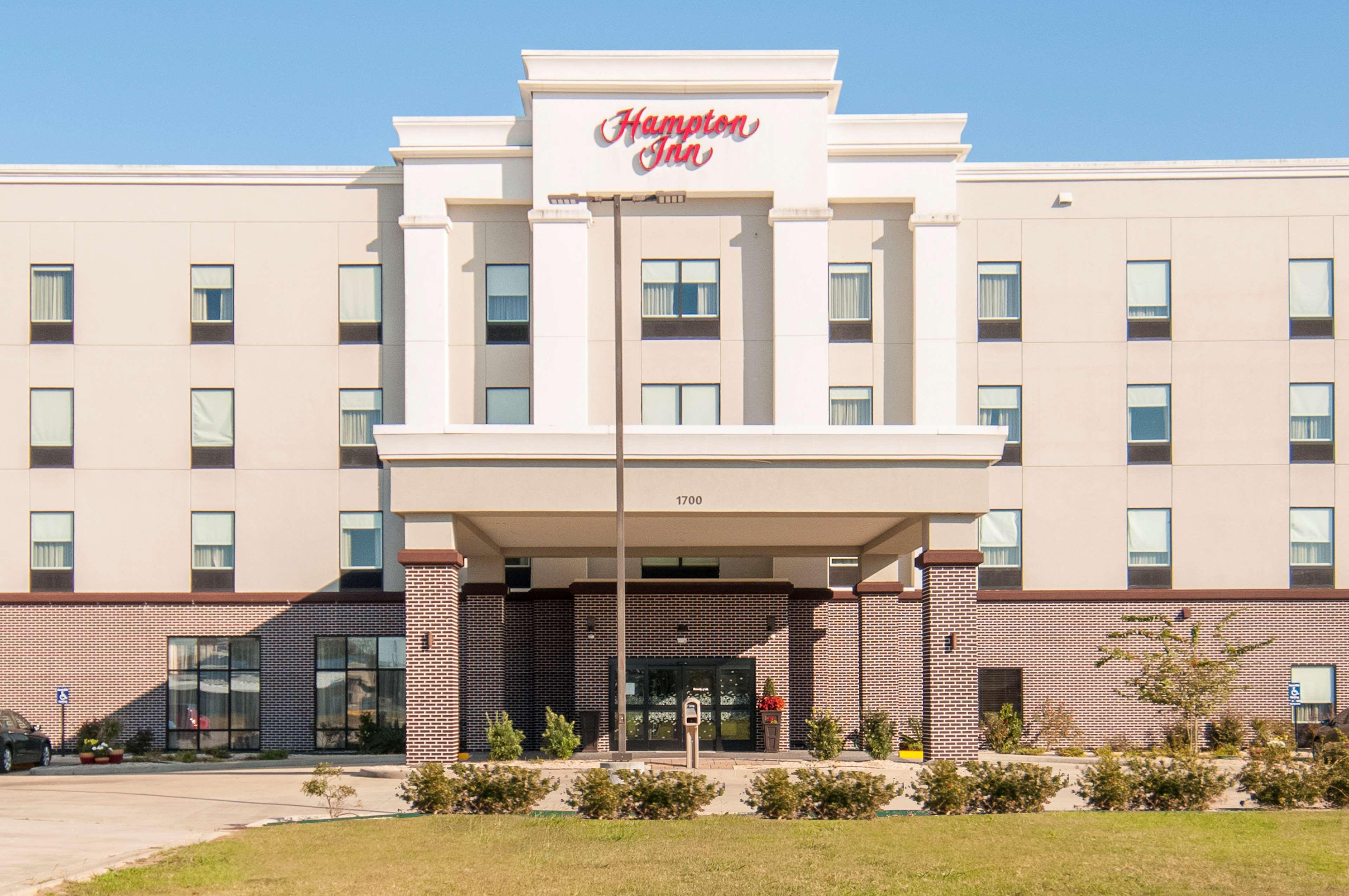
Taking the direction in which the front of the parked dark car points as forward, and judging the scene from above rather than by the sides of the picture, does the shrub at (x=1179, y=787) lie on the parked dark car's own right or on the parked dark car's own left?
on the parked dark car's own right

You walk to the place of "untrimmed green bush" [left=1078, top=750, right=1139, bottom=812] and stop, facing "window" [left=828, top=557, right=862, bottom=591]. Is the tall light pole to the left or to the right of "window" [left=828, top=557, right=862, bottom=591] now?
left

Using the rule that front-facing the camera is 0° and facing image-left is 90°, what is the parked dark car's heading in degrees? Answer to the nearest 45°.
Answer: approximately 225°

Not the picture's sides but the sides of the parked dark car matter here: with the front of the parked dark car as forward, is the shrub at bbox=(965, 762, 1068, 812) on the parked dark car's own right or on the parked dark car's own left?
on the parked dark car's own right
